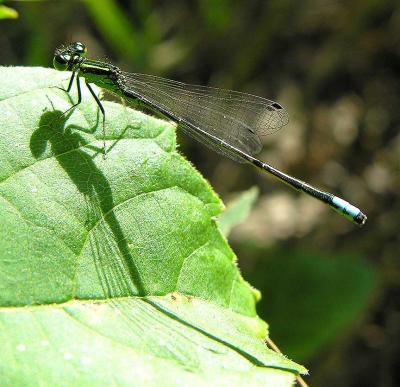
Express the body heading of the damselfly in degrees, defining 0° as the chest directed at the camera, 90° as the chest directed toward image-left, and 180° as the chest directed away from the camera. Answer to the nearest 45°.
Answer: approximately 90°

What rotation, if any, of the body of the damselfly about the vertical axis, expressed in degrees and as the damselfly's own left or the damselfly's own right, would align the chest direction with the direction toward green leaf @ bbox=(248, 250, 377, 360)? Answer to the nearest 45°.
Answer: approximately 135° to the damselfly's own right
